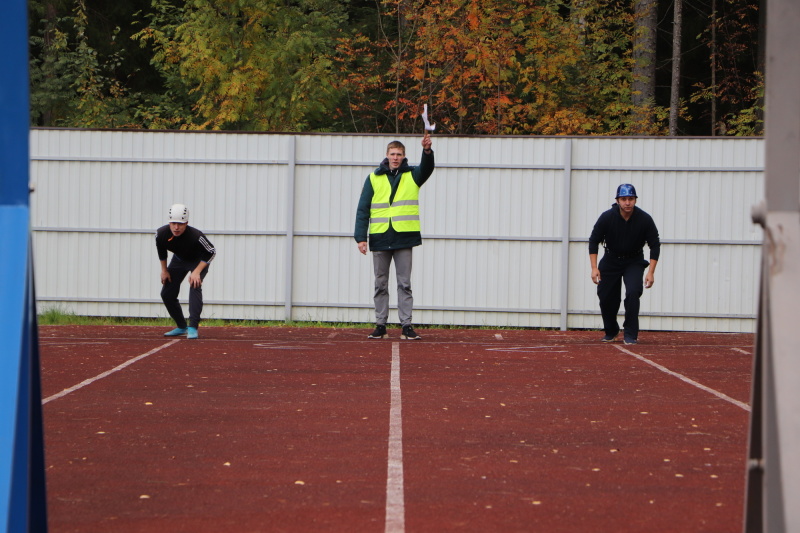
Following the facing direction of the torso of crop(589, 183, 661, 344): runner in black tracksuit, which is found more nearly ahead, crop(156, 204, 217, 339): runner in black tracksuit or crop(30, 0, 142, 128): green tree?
the runner in black tracksuit

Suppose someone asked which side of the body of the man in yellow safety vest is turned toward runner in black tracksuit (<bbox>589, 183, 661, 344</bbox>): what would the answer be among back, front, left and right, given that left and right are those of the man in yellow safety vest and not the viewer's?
left

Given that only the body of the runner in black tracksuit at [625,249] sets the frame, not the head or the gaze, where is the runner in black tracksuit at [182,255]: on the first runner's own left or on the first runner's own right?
on the first runner's own right

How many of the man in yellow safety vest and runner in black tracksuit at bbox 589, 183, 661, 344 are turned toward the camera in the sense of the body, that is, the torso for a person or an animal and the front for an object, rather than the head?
2

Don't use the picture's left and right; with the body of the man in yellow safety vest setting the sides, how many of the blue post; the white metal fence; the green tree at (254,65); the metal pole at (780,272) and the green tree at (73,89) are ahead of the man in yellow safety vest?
2

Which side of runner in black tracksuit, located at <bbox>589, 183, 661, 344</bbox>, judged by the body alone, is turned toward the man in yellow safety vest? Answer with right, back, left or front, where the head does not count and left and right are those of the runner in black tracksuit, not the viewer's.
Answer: right

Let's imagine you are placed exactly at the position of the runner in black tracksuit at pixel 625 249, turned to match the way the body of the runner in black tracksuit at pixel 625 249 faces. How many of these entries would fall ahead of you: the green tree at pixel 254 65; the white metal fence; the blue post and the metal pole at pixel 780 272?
2

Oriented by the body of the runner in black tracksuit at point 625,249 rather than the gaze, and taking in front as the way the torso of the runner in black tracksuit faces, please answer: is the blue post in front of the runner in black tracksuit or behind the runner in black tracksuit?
in front

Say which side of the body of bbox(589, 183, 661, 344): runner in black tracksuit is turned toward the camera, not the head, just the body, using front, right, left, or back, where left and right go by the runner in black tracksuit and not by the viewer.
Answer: front

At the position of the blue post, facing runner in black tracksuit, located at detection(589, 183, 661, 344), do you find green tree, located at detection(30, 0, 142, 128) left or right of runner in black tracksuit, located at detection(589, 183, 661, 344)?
left

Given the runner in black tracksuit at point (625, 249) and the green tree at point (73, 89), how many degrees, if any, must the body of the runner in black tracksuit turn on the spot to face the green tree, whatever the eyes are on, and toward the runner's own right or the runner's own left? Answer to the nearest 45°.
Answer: approximately 135° to the runner's own right

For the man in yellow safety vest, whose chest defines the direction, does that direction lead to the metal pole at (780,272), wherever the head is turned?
yes
